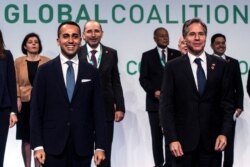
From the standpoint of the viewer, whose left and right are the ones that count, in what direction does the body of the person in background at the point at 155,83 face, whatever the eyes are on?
facing the viewer and to the right of the viewer

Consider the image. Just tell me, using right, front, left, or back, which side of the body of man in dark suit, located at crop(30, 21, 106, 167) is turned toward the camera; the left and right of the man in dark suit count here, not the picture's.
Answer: front

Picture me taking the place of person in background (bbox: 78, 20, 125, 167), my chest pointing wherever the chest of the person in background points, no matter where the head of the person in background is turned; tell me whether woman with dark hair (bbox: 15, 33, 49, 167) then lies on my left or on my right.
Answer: on my right

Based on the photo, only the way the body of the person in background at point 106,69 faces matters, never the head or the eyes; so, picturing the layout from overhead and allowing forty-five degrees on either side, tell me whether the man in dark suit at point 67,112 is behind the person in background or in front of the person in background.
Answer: in front

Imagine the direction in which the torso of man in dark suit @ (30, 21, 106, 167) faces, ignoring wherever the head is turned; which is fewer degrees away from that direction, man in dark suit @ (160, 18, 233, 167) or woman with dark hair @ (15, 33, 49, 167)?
the man in dark suit

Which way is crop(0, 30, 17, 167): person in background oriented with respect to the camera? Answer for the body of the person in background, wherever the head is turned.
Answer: toward the camera

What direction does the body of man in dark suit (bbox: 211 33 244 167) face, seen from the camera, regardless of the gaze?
toward the camera
